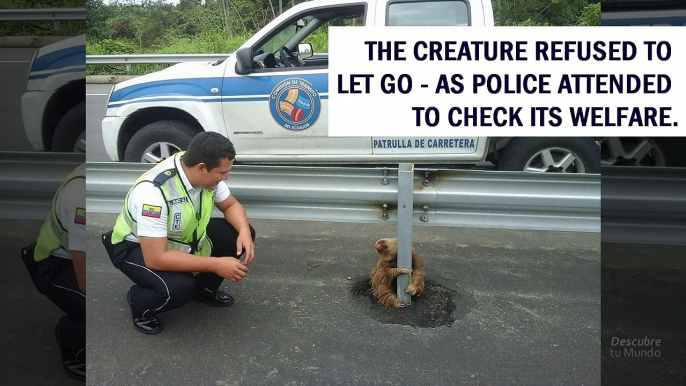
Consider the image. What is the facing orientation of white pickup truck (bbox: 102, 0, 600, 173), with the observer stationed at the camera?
facing to the left of the viewer

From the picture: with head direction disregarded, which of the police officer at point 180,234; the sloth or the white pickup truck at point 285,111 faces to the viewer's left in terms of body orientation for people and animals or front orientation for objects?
the white pickup truck

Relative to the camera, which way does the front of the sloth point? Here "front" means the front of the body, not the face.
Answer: to the viewer's right

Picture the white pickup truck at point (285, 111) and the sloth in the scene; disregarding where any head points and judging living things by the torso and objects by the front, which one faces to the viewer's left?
the white pickup truck
